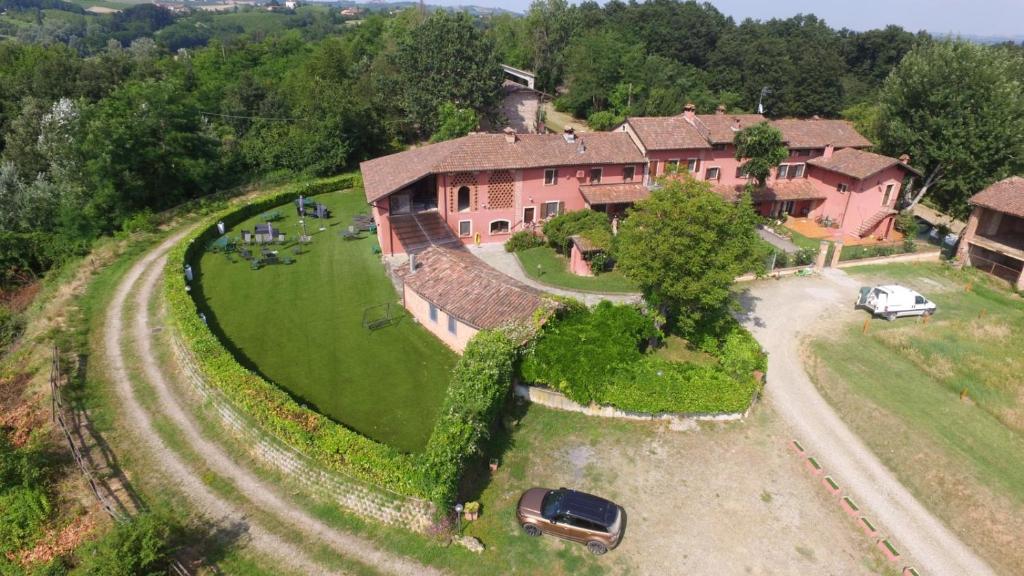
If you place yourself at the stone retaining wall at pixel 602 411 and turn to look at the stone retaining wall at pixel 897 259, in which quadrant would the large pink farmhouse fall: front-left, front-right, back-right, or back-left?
front-left

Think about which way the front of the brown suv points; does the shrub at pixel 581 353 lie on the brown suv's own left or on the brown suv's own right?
on the brown suv's own right

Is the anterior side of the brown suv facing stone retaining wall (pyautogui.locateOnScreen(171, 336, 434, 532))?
yes

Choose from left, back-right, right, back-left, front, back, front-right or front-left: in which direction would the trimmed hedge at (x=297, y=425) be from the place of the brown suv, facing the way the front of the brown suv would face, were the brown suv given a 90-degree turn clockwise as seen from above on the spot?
left

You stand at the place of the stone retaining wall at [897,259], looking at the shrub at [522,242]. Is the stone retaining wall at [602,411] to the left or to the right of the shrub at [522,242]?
left

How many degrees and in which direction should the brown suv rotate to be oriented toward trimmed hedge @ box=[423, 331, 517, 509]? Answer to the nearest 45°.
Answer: approximately 45° to its right

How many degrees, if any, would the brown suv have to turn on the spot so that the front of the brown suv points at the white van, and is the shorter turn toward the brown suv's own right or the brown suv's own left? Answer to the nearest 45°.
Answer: approximately 135° to the brown suv's own right

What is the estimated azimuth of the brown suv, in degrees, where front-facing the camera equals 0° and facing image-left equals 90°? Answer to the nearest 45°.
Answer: approximately 90°

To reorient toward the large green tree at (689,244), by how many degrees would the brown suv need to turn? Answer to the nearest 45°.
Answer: approximately 90° to its right

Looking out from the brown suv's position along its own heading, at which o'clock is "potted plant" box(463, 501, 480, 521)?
The potted plant is roughly at 12 o'clock from the brown suv.

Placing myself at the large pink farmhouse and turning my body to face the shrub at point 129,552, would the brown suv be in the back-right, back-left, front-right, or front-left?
front-left
